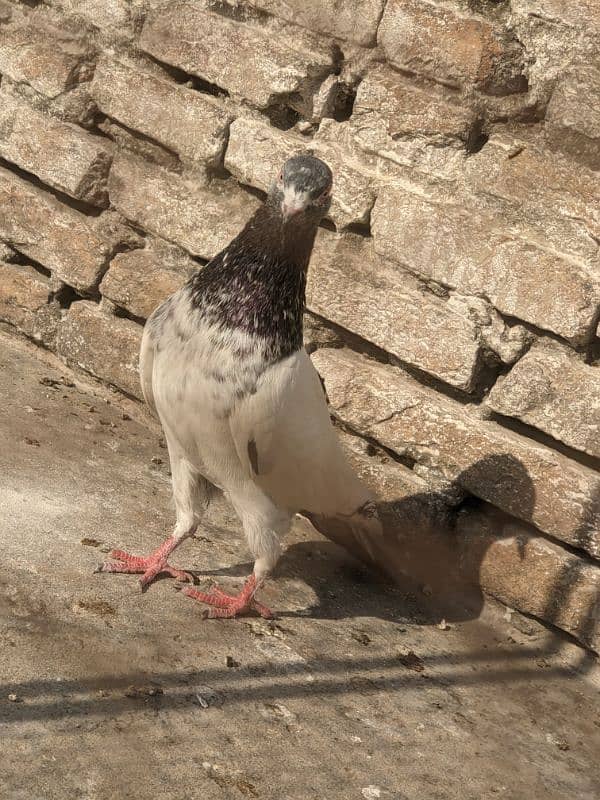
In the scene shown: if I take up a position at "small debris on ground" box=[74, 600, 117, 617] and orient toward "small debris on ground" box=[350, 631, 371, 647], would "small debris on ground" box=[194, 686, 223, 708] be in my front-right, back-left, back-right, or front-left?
front-right

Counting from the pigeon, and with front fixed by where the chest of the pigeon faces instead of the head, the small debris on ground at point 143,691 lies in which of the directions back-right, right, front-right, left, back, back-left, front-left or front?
front-left

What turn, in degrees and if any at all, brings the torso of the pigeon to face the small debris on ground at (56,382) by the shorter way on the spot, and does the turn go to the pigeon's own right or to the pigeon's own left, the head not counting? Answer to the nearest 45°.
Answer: approximately 90° to the pigeon's own right

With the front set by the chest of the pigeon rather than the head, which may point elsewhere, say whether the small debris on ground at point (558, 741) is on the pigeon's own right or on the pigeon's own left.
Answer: on the pigeon's own left

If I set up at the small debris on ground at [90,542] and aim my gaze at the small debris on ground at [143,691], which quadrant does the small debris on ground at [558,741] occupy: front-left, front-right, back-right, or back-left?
front-left

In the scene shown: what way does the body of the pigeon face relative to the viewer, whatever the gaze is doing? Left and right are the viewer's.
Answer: facing the viewer and to the left of the viewer

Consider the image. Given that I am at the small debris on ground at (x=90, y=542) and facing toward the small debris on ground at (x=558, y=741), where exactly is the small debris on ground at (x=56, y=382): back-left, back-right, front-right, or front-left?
back-left
